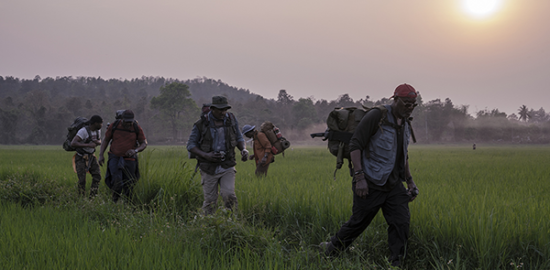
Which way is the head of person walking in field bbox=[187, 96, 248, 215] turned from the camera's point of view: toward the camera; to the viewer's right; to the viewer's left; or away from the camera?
toward the camera

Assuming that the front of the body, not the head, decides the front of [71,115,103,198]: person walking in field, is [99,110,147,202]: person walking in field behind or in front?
in front

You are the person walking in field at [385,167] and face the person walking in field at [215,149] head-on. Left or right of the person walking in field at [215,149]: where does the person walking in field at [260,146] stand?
right

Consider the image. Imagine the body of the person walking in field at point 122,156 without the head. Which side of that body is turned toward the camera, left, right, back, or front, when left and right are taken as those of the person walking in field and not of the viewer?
front

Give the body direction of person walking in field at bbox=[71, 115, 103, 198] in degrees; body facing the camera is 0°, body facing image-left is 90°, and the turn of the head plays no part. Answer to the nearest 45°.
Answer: approximately 315°

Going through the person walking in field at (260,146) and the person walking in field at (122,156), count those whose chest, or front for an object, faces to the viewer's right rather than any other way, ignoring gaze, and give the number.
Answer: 0

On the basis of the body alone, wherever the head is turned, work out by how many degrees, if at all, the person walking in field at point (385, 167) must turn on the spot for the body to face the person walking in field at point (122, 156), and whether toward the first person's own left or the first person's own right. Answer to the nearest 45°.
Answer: approximately 180°

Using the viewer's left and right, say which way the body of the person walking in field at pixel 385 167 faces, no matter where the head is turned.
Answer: facing the viewer and to the right of the viewer

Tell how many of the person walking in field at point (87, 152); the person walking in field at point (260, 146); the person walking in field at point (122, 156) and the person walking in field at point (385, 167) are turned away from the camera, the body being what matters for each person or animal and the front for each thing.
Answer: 0

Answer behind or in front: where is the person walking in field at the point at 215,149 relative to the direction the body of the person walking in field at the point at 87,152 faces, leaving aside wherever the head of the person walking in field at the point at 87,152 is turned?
in front

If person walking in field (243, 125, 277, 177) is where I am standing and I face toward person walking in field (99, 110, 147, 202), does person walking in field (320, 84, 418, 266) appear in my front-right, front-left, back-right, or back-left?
front-left
